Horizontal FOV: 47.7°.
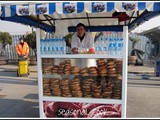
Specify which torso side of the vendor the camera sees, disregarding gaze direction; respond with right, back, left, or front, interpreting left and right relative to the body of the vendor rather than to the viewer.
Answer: front
